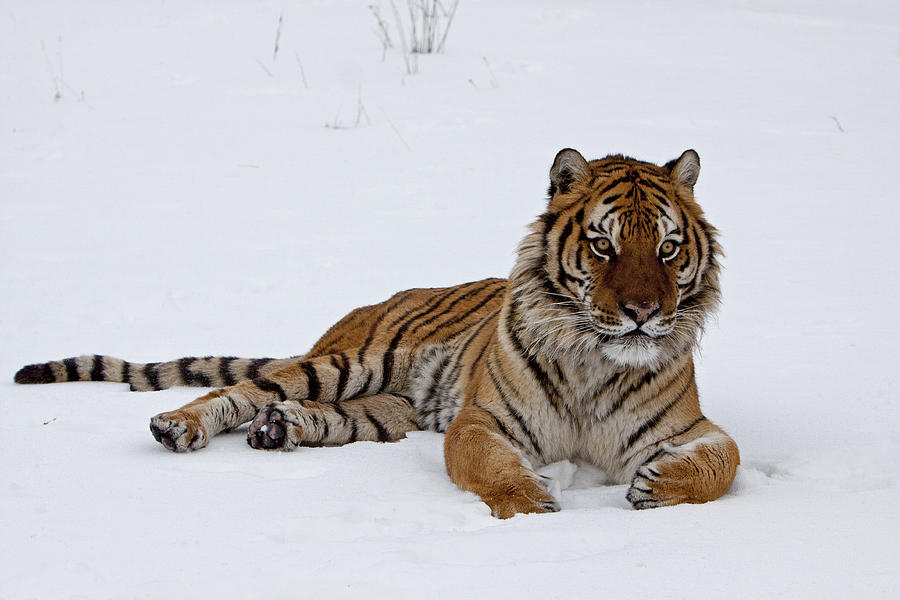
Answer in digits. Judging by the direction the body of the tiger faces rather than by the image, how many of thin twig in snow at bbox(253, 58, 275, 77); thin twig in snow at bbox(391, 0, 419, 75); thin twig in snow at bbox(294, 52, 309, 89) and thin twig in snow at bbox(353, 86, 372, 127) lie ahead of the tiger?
0

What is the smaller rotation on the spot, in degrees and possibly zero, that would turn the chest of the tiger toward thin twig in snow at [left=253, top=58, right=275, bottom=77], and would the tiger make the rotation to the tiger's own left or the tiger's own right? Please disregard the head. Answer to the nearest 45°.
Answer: approximately 135° to the tiger's own left

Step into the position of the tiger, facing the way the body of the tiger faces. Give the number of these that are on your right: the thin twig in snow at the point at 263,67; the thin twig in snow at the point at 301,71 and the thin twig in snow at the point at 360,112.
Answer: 0

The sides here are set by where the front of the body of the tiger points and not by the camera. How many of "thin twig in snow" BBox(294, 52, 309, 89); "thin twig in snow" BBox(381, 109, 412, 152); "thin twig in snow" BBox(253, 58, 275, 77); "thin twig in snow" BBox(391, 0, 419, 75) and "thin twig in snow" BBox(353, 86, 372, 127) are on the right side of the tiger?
0

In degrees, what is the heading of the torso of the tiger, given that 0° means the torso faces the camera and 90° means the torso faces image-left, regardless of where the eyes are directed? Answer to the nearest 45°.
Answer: approximately 315°

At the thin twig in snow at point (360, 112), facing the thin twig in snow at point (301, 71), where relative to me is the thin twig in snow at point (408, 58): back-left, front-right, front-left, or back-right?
front-right

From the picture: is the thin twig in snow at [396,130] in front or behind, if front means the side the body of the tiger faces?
behind

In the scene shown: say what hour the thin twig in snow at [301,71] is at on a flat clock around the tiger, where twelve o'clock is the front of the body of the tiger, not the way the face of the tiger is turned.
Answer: The thin twig in snow is roughly at 7 o'clock from the tiger.

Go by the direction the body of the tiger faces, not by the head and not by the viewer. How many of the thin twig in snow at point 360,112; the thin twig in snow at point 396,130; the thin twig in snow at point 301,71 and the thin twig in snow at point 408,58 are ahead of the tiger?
0

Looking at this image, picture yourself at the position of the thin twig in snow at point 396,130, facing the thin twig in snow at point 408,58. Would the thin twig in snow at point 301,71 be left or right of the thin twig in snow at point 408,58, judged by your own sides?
left

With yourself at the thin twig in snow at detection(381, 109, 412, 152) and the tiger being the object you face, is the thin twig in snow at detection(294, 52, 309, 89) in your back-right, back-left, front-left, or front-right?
back-right

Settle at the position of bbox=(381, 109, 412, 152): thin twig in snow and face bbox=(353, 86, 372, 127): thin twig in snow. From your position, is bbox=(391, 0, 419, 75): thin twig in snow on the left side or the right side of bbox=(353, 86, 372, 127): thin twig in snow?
right

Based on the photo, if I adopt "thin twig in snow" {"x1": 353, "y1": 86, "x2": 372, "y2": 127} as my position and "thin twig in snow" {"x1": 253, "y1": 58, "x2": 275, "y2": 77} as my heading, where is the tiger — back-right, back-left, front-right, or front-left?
back-left

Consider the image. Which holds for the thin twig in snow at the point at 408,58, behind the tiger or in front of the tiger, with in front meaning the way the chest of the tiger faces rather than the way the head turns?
behind

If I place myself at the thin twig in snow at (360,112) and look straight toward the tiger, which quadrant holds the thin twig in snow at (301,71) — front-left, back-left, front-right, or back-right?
back-right

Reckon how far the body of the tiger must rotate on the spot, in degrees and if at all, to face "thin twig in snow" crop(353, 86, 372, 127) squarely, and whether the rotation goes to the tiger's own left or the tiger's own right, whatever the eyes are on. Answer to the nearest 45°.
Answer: approximately 135° to the tiger's own left
